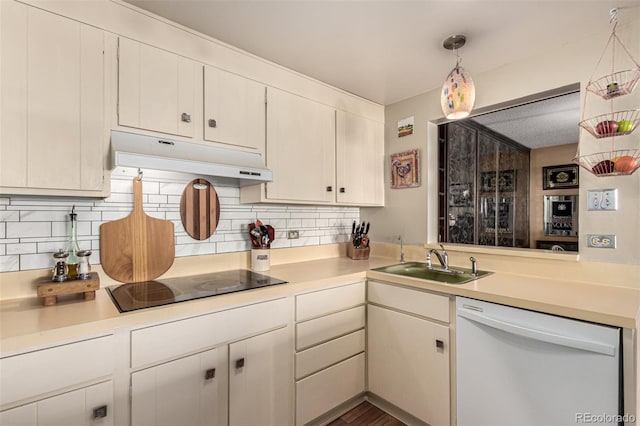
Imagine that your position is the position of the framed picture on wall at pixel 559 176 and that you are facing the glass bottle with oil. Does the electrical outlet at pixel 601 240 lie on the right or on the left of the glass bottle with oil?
left

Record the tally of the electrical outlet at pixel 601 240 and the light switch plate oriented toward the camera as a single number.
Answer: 2

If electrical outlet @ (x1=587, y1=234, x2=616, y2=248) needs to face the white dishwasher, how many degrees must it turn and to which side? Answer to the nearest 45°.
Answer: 0° — it already faces it

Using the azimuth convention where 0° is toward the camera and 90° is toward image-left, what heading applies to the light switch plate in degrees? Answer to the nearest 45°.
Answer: approximately 0°

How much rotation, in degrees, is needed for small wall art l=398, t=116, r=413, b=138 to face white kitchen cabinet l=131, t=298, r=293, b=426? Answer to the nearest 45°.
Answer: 0° — it already faces it

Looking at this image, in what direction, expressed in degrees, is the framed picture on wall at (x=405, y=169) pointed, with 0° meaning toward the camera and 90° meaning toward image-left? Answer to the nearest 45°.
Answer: approximately 45°

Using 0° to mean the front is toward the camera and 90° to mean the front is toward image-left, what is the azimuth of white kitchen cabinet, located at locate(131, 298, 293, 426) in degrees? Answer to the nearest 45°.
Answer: approximately 315°

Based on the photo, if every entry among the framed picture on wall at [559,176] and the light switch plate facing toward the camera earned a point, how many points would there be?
2
